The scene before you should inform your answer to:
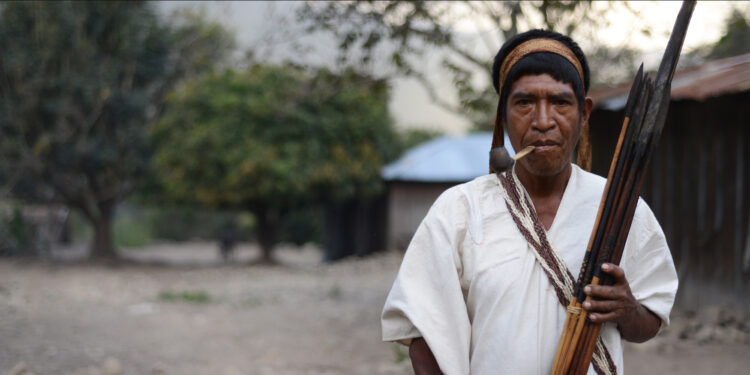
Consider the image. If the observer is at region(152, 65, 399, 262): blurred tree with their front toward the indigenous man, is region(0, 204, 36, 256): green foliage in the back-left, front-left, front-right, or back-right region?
back-right

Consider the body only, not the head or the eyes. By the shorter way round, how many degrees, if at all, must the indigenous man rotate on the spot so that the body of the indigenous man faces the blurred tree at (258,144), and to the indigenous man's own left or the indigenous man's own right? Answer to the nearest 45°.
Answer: approximately 135° to the indigenous man's own right

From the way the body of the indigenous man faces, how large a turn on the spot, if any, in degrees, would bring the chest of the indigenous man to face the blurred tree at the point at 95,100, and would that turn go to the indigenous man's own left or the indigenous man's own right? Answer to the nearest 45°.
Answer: approximately 135° to the indigenous man's own right

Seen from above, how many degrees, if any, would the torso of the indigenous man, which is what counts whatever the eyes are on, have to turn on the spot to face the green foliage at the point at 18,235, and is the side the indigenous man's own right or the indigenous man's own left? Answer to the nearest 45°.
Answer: approximately 135° to the indigenous man's own right

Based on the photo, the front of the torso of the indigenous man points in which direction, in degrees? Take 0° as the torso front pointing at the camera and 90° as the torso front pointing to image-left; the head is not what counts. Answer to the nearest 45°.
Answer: approximately 0°
